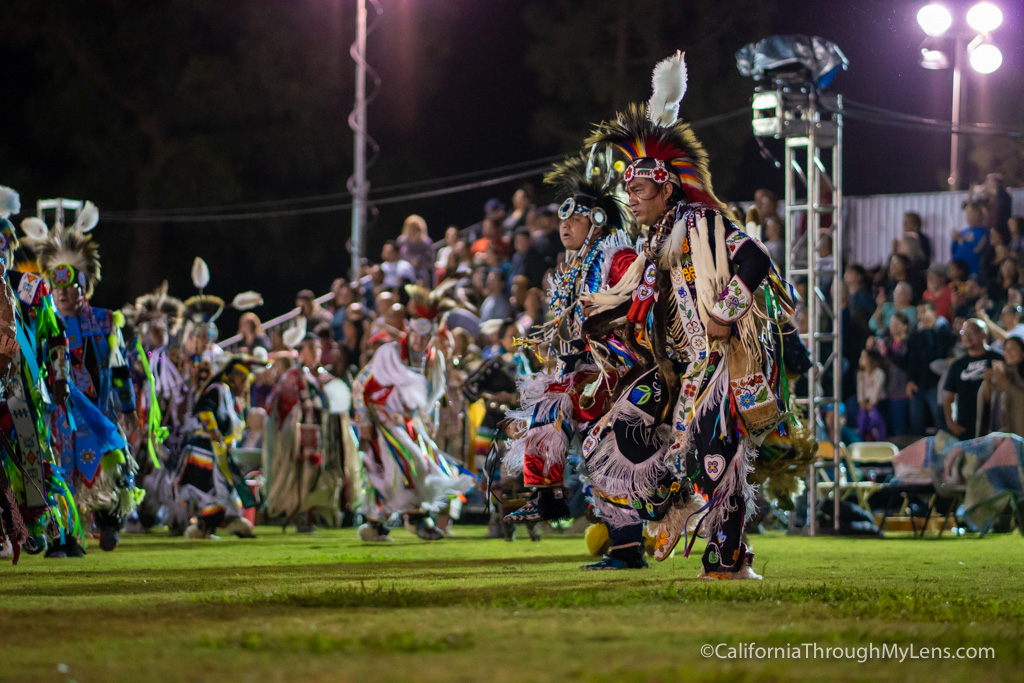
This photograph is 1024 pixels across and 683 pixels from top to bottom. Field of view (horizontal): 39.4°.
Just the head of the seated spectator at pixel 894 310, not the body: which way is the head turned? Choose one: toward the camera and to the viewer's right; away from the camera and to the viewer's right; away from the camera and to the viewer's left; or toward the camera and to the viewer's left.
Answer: toward the camera and to the viewer's left

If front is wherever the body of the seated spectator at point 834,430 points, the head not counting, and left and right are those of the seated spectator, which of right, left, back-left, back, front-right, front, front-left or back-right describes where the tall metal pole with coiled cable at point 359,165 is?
right

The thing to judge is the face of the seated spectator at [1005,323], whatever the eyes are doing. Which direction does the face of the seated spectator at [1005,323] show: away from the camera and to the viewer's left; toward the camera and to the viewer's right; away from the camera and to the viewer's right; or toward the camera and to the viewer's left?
toward the camera and to the viewer's left

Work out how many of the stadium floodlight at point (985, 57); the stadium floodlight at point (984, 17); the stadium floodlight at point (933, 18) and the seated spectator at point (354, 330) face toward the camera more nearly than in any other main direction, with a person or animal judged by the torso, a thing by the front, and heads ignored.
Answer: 4

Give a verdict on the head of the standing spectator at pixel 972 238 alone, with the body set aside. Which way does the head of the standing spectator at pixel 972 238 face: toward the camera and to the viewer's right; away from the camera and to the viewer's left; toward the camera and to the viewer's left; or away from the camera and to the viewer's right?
toward the camera and to the viewer's left

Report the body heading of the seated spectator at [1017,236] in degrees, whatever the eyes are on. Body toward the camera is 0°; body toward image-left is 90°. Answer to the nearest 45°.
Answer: approximately 45°

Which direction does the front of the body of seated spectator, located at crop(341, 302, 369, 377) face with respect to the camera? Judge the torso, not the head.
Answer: toward the camera

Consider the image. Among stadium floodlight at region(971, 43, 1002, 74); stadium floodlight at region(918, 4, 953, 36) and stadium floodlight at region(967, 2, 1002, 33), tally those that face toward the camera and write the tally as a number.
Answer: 3

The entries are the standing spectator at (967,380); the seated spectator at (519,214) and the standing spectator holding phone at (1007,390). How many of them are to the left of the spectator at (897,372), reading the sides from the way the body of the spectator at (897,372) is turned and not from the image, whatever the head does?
2

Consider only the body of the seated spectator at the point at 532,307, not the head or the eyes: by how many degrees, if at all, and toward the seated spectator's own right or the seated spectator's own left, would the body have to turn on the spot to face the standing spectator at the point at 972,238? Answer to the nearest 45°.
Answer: approximately 135° to the seated spectator's own left

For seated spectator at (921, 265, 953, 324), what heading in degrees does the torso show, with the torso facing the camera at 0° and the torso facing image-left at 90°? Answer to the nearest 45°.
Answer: approximately 45°

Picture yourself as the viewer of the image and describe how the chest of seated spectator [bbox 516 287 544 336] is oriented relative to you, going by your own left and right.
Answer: facing the viewer and to the left of the viewer

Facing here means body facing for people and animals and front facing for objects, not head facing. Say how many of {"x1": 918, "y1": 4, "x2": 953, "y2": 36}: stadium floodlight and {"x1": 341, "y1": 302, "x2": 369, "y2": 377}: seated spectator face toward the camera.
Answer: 2

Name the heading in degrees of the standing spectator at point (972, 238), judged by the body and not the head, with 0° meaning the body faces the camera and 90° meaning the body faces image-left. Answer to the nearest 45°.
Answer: approximately 45°
